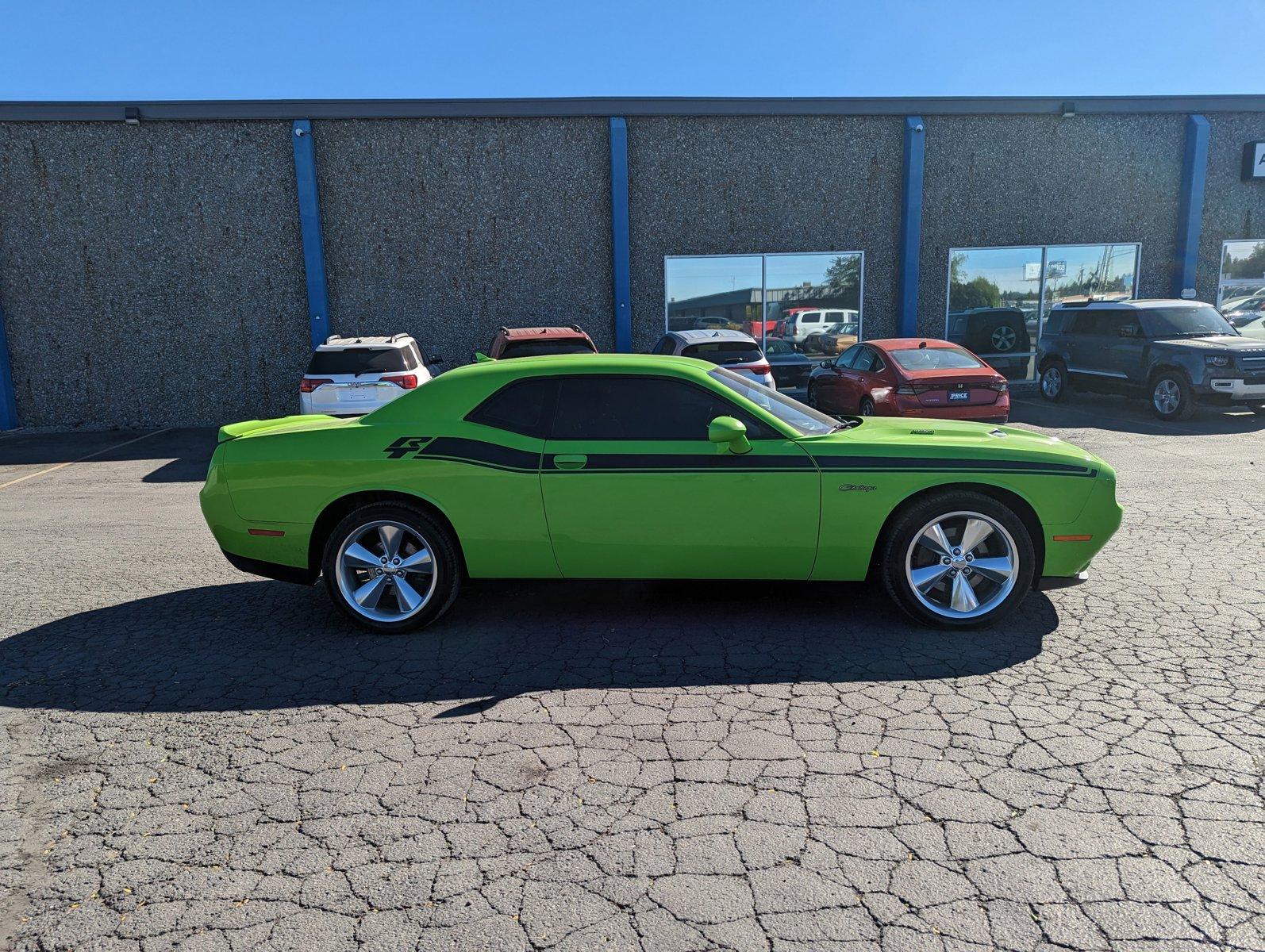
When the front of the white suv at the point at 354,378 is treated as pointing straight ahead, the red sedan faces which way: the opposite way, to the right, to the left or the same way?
the same way

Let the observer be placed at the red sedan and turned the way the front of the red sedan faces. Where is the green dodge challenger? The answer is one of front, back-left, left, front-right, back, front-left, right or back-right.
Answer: back-left

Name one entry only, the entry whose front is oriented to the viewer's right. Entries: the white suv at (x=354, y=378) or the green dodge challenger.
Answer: the green dodge challenger

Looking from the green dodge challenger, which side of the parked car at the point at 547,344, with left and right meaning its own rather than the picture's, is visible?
back

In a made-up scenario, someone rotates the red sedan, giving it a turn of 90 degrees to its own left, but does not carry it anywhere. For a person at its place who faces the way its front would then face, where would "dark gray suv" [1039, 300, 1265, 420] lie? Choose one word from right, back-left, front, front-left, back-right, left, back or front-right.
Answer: back

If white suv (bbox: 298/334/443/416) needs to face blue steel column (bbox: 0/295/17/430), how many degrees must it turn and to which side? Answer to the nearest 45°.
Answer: approximately 45° to its left

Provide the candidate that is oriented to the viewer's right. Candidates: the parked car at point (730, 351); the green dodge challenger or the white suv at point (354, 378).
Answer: the green dodge challenger

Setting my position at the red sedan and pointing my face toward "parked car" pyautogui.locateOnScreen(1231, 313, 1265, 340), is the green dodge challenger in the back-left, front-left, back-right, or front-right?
back-right

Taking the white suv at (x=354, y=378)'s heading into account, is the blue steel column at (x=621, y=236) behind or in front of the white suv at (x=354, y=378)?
in front

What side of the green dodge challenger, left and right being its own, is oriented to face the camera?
right

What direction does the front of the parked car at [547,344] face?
away from the camera

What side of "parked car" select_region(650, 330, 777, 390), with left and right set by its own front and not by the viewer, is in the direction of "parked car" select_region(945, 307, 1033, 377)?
right

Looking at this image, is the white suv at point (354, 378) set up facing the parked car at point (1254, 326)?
no

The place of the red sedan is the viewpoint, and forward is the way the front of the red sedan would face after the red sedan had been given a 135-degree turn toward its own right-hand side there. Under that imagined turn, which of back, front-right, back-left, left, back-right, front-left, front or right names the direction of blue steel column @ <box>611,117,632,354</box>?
back-left

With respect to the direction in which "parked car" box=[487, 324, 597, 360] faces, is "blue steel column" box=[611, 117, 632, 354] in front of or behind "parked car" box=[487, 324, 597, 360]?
in front

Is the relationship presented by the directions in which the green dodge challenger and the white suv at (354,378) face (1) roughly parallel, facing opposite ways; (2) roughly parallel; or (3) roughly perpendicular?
roughly perpendicular

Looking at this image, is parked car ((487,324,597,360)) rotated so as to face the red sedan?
no

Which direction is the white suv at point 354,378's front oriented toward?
away from the camera

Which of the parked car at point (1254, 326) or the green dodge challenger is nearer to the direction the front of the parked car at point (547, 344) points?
the parked car

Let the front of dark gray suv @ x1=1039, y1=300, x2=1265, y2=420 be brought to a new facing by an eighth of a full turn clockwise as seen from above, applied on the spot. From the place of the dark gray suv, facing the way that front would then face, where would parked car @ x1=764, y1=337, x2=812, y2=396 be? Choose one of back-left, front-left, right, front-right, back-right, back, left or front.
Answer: right

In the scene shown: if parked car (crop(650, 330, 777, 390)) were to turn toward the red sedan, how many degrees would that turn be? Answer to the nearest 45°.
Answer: approximately 135° to its right

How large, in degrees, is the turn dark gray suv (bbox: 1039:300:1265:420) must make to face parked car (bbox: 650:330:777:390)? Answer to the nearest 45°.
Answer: approximately 90° to its right
